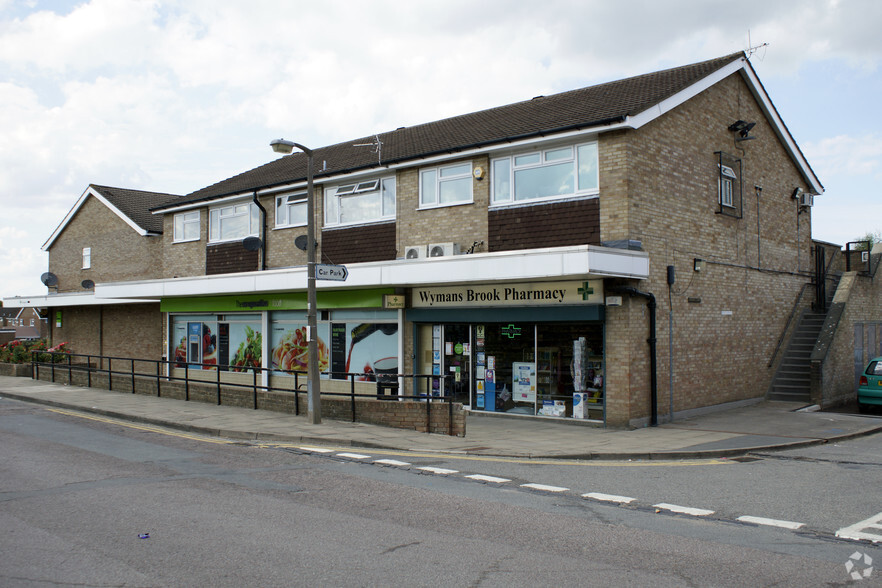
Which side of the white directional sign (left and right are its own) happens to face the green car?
left

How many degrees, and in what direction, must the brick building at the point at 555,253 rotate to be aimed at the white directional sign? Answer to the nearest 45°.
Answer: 0° — it already faces it

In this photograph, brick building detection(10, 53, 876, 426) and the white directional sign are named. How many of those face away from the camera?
0

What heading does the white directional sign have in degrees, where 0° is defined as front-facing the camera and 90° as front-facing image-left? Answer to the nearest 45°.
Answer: approximately 0°

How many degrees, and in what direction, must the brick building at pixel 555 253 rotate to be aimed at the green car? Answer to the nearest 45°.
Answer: approximately 135° to its left

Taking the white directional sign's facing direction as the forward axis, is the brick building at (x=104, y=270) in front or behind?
behind

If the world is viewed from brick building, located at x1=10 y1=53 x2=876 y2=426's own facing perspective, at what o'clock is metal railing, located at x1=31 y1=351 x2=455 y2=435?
The metal railing is roughly at 2 o'clock from the brick building.
